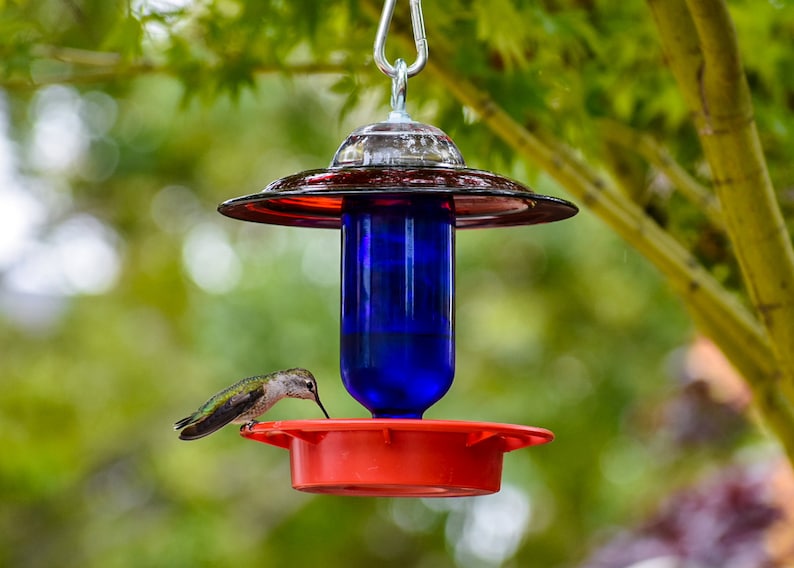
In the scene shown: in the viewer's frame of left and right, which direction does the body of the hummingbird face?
facing to the right of the viewer

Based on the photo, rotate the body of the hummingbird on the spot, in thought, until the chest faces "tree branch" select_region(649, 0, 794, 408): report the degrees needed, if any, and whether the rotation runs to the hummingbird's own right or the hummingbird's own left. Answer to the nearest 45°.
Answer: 0° — it already faces it

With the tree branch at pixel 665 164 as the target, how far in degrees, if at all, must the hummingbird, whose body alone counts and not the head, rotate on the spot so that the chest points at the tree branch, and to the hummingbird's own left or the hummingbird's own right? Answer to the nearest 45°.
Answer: approximately 45° to the hummingbird's own left

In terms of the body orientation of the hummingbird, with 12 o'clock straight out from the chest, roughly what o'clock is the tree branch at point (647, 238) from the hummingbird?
The tree branch is roughly at 11 o'clock from the hummingbird.
